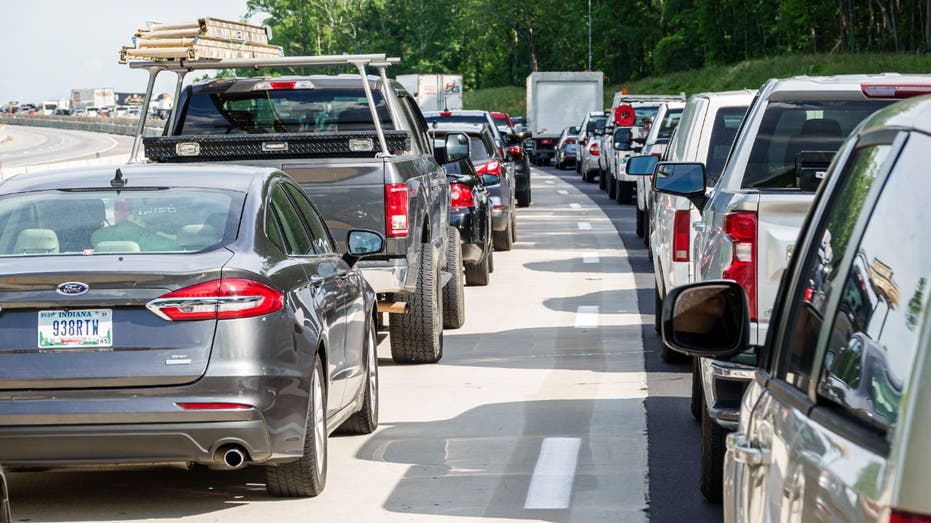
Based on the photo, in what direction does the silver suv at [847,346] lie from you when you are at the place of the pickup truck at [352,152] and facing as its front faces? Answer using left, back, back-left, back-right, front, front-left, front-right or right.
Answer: back

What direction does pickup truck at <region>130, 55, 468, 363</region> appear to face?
away from the camera

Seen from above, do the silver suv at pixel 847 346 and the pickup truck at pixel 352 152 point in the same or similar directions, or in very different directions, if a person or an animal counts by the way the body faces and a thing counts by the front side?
same or similar directions

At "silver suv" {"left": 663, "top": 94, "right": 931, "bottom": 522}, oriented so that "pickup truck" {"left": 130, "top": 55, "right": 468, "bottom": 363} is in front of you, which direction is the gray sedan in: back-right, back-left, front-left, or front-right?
front-left

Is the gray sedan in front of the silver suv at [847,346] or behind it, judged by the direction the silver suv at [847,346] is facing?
in front

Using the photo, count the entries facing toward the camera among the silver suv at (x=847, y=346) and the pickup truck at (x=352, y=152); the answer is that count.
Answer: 0

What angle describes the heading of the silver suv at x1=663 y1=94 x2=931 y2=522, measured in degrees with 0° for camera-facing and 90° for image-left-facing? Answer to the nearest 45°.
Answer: approximately 135°

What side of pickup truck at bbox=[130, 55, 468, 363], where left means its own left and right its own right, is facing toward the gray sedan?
back

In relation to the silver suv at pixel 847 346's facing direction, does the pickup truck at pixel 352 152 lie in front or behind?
in front
